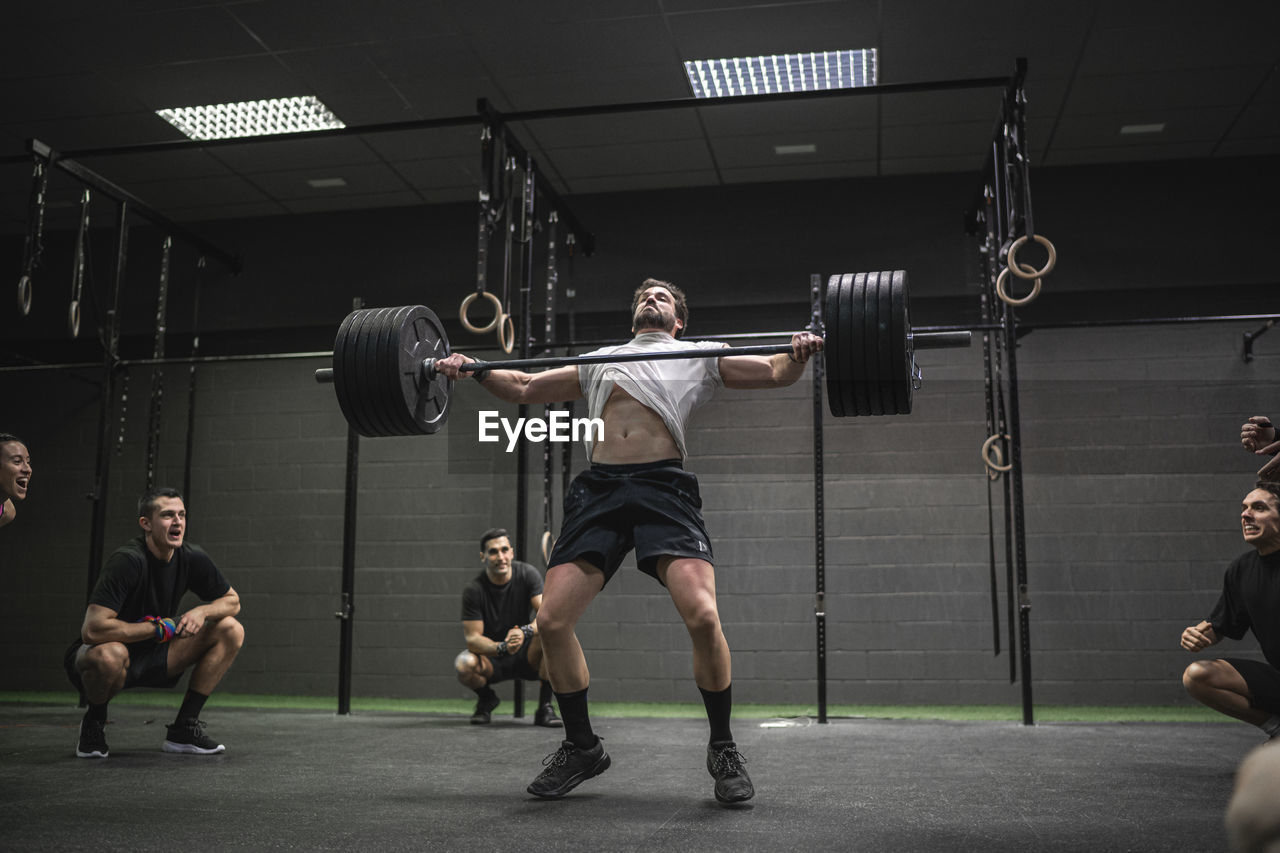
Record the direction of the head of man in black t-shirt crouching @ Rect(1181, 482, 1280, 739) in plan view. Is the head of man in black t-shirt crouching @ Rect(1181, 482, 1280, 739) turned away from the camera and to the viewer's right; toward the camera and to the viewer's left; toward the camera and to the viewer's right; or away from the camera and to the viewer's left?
toward the camera and to the viewer's left

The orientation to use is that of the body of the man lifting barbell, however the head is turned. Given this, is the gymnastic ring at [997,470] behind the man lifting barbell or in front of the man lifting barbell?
behind

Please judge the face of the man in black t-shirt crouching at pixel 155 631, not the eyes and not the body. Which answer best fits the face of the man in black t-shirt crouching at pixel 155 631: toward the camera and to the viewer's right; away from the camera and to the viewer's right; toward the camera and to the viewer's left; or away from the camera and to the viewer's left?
toward the camera and to the viewer's right

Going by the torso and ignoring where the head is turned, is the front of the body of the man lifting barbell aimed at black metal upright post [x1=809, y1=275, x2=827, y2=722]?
no

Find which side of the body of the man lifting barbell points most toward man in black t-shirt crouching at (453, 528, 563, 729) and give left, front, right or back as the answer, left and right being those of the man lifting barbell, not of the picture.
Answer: back

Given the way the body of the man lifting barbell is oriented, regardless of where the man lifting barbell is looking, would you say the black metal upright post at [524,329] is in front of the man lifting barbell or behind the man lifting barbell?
behind

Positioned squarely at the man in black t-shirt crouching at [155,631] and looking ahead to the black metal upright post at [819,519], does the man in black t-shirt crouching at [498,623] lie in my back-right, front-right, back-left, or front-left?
front-left

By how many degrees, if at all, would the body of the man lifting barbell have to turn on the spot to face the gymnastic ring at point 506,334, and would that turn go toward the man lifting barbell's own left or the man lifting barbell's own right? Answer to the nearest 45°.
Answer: approximately 180°

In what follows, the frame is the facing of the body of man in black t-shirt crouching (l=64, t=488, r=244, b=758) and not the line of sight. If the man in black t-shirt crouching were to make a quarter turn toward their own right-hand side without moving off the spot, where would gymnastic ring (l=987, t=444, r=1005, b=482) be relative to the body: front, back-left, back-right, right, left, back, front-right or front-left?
back-left

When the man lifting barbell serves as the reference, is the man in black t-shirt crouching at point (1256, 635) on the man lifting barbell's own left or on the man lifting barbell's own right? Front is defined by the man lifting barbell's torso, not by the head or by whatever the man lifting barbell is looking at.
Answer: on the man lifting barbell's own left

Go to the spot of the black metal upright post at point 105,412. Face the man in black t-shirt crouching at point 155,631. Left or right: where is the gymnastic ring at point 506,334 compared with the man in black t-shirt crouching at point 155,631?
left

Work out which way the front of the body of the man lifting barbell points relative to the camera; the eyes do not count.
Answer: toward the camera

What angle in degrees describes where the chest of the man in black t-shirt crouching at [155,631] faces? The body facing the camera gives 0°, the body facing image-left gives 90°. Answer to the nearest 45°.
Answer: approximately 315°

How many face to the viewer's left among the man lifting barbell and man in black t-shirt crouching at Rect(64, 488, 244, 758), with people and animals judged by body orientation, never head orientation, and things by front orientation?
0

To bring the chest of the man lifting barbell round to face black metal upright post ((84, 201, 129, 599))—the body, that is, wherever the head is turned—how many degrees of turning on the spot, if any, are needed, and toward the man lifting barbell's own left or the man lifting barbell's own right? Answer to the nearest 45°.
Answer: approximately 135° to the man lifting barbell's own right

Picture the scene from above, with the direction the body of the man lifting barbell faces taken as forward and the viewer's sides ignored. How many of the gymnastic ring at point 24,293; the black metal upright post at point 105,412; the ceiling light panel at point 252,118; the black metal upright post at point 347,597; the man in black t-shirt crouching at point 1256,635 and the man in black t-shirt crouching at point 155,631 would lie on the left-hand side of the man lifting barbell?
1
